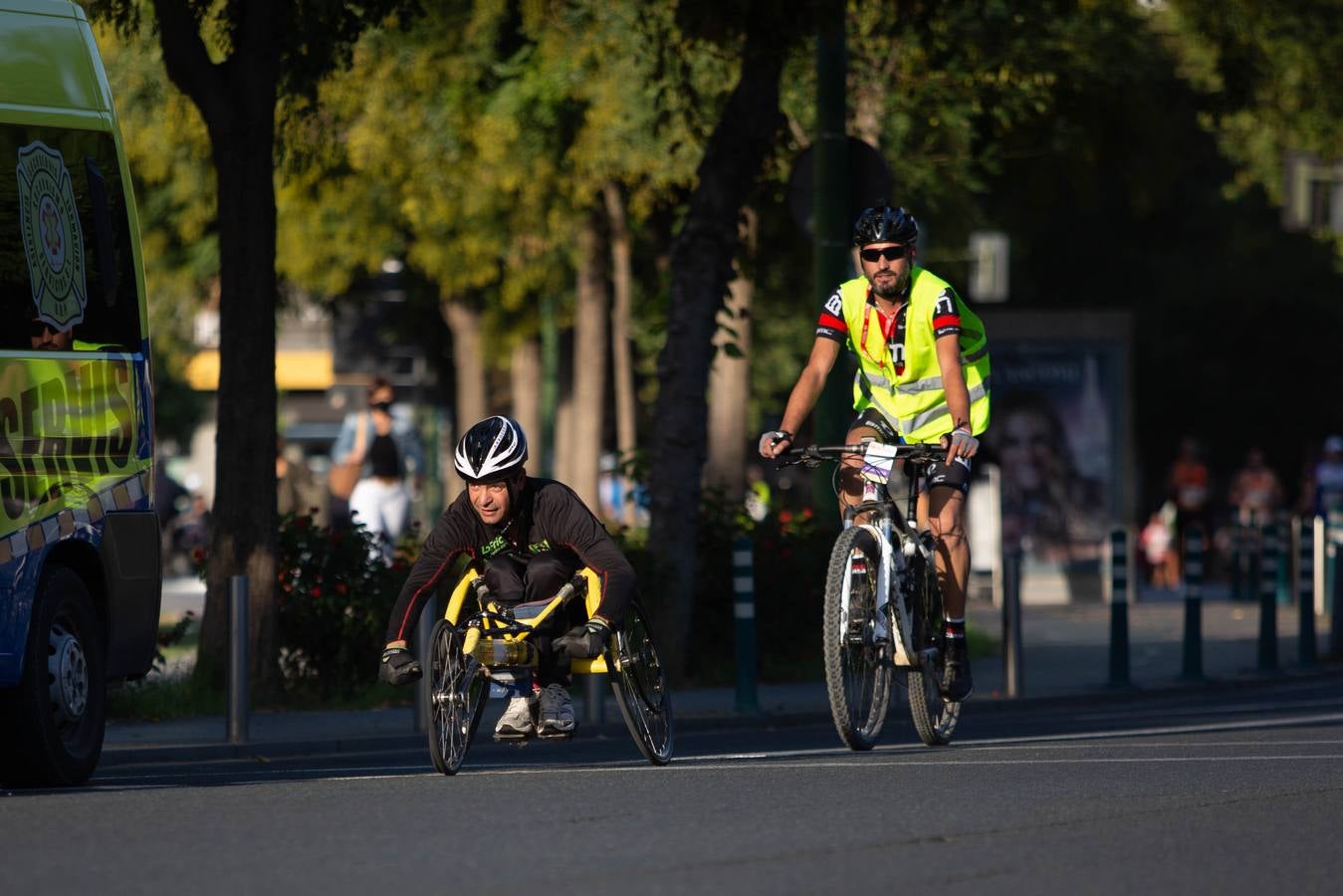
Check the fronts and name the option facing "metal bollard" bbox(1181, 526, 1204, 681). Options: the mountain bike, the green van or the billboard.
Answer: the billboard

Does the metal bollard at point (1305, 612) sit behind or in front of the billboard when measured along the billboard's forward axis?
in front

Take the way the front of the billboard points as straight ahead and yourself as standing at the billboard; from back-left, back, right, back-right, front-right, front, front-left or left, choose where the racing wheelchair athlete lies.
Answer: front

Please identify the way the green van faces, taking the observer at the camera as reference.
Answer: facing the viewer and to the left of the viewer

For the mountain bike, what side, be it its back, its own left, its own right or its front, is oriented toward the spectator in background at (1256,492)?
back

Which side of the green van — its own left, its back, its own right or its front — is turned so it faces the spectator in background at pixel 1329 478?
back

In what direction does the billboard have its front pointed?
toward the camera

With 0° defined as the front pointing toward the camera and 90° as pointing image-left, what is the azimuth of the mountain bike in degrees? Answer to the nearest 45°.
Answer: approximately 0°

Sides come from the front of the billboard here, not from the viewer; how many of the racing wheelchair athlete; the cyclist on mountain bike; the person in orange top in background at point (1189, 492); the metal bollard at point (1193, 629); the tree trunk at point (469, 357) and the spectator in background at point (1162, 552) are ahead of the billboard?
3

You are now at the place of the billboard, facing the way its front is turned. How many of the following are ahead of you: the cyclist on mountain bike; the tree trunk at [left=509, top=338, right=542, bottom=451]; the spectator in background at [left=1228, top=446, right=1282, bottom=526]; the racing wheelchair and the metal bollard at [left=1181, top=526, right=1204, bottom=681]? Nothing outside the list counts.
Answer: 3

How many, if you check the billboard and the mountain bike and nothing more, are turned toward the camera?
2
